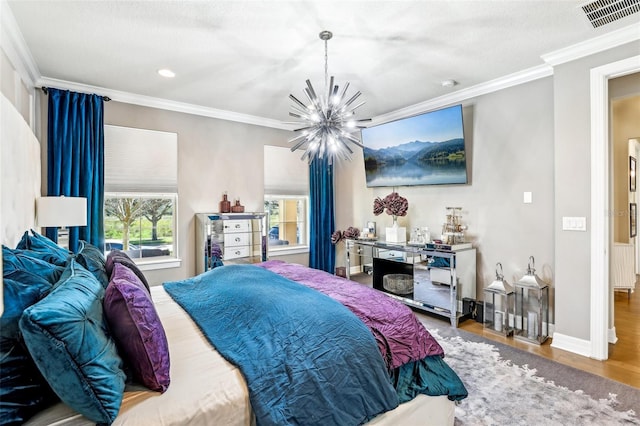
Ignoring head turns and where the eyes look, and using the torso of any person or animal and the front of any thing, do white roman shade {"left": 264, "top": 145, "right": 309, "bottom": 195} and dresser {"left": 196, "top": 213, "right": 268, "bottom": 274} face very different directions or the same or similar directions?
same or similar directions

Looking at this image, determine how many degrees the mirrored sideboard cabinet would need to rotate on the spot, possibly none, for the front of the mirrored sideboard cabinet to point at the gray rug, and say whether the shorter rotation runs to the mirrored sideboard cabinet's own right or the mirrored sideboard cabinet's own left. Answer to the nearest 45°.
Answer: approximately 45° to the mirrored sideboard cabinet's own left

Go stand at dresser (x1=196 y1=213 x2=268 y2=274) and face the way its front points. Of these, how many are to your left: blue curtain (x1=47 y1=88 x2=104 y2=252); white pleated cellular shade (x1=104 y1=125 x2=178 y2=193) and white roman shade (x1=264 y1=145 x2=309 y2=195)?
1

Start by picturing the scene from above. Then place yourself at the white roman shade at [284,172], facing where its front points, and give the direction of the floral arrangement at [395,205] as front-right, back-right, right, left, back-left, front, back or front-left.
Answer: front

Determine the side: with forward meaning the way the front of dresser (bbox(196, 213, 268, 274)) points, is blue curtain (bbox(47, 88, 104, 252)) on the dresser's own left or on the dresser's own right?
on the dresser's own right

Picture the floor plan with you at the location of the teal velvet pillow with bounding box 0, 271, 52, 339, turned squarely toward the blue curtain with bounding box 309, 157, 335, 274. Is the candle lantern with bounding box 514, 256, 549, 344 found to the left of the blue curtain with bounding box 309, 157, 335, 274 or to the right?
right

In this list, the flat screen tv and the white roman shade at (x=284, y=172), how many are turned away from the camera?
0

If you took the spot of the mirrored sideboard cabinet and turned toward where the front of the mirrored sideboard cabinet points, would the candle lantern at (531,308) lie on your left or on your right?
on your left

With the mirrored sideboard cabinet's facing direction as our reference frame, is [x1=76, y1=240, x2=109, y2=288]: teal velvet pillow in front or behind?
in front

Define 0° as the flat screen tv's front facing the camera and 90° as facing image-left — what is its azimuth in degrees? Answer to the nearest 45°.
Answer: approximately 45°

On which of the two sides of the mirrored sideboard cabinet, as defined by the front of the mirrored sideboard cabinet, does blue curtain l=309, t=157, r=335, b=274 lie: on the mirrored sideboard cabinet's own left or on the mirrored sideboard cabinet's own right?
on the mirrored sideboard cabinet's own right

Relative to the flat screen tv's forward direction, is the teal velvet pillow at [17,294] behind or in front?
in front

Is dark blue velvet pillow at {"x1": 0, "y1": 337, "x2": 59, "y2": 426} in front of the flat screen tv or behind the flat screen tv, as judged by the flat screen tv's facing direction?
in front

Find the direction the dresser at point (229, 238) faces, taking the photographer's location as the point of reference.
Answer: facing the viewer and to the right of the viewer

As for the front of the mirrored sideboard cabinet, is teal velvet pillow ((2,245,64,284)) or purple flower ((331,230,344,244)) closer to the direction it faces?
the teal velvet pillow

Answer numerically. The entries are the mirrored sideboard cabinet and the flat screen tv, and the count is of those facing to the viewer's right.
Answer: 0
